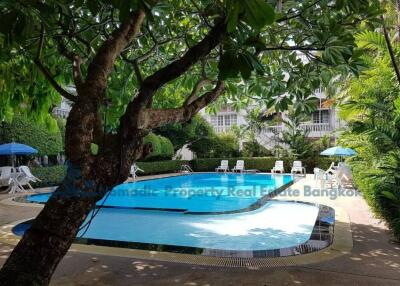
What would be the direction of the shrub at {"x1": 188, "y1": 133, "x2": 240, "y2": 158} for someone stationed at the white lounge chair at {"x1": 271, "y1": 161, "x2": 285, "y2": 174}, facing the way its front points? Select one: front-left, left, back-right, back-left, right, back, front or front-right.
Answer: back-right

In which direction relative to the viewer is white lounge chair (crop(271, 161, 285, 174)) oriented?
toward the camera

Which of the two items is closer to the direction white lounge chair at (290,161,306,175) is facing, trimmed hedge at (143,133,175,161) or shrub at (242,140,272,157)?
the trimmed hedge

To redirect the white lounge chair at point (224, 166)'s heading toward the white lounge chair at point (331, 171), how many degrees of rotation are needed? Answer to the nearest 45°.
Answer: approximately 90° to its left

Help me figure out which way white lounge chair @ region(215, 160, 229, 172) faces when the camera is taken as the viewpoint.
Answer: facing the viewer and to the left of the viewer

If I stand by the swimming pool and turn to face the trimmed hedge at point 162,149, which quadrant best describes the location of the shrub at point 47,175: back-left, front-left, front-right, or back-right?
front-left

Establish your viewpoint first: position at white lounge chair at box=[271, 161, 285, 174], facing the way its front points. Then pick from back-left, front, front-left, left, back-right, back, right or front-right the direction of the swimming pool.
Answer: front

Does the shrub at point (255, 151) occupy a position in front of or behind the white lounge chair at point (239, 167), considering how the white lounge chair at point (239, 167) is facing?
behind

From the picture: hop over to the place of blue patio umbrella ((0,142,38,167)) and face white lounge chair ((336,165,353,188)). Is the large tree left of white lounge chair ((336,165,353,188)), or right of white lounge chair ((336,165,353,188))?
right

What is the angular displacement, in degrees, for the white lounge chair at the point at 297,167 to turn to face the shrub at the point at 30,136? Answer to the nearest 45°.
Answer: approximately 45° to its right

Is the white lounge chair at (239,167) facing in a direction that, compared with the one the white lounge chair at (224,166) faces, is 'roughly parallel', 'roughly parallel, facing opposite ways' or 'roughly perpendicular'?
roughly parallel

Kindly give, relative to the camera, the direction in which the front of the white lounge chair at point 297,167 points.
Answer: facing the viewer
